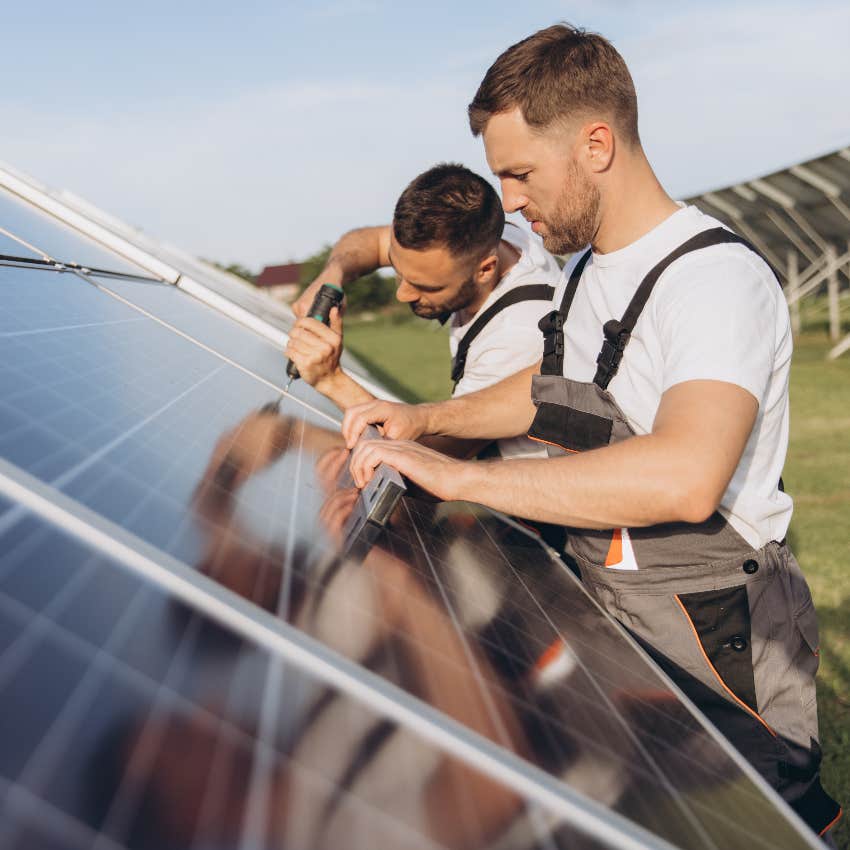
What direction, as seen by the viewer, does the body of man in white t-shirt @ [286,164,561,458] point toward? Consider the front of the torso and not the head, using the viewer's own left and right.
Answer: facing the viewer and to the left of the viewer

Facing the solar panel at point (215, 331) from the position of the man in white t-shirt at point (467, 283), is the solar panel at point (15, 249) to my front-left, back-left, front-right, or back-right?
front-left

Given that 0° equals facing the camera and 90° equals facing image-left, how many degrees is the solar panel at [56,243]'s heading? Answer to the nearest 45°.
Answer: approximately 315°

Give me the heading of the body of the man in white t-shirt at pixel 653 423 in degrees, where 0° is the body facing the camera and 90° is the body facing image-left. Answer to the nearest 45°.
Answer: approximately 45°

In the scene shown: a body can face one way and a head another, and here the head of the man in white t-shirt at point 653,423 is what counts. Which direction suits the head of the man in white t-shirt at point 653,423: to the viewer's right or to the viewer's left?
to the viewer's left

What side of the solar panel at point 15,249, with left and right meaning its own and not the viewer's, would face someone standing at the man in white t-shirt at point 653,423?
front

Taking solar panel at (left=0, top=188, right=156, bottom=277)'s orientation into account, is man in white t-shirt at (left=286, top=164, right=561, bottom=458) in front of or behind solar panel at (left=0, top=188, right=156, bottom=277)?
in front

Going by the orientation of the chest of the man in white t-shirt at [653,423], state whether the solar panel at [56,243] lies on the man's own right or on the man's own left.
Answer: on the man's own right

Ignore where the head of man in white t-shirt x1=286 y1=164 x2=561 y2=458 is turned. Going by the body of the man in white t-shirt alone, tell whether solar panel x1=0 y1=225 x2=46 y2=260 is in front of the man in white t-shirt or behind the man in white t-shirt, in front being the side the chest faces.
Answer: in front

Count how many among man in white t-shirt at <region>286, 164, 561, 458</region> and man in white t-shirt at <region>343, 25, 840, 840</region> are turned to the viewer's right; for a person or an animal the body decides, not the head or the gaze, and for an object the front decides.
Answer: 0

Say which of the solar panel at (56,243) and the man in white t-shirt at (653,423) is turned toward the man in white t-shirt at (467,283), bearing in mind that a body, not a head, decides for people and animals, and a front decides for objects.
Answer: the solar panel
